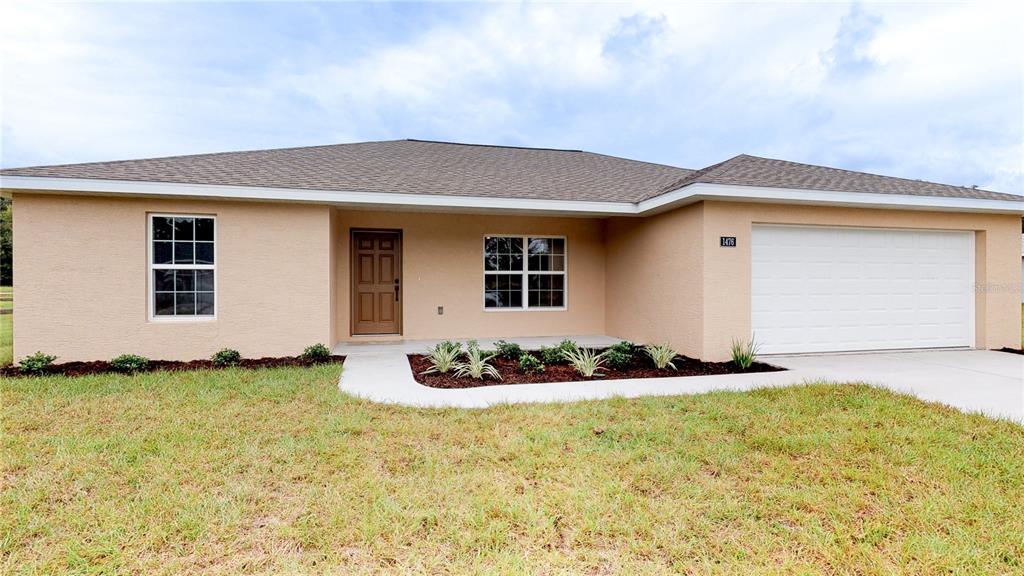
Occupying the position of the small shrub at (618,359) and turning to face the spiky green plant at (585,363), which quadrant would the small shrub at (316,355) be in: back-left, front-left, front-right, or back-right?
front-right

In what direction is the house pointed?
toward the camera

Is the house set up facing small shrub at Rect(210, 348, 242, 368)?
no
